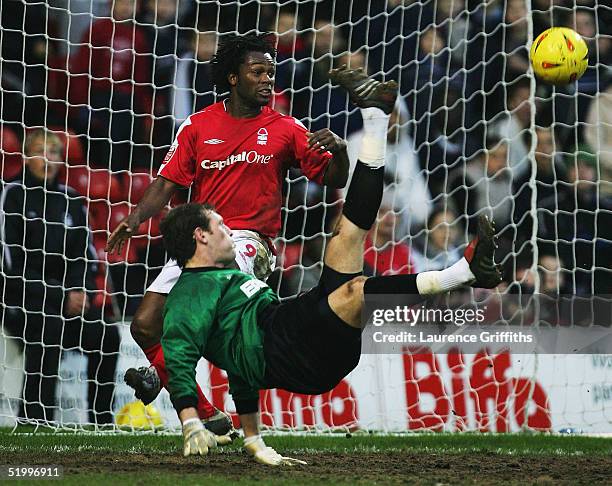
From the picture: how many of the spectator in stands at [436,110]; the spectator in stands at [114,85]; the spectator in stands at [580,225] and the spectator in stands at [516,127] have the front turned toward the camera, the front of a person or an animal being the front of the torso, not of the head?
4

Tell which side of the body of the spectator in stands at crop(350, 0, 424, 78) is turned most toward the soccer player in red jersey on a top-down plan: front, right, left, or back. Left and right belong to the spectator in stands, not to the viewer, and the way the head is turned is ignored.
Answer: front

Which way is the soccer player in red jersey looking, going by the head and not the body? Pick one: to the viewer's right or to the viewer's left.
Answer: to the viewer's right

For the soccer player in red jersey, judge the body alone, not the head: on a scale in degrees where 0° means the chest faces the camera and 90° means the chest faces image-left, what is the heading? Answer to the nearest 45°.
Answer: approximately 315°

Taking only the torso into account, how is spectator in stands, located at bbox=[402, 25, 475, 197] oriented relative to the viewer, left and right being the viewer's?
facing the viewer

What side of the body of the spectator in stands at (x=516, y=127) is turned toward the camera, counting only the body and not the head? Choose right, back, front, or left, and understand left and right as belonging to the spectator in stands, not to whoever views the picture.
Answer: front

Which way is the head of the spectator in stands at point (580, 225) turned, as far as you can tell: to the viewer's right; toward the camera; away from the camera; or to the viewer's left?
toward the camera

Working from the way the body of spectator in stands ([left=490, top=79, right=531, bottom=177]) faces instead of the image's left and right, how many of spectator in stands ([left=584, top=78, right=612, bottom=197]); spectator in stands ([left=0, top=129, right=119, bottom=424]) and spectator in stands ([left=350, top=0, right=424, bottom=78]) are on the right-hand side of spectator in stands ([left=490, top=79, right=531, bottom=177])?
2

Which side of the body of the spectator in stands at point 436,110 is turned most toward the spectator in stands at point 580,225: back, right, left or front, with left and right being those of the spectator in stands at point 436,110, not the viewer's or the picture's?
left

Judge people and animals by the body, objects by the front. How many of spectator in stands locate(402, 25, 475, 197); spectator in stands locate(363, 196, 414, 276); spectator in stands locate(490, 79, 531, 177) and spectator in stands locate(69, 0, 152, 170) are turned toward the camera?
4

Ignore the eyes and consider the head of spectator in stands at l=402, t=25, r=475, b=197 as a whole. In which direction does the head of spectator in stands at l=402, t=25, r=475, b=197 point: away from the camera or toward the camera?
toward the camera

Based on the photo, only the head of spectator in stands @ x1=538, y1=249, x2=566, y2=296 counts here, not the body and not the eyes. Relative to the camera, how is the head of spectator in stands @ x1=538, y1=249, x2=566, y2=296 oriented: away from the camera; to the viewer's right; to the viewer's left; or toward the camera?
toward the camera

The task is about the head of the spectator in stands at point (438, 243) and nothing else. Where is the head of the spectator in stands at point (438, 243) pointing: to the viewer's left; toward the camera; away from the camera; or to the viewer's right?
toward the camera

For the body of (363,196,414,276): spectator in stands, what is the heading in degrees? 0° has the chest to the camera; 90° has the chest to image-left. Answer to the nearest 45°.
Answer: approximately 0°
